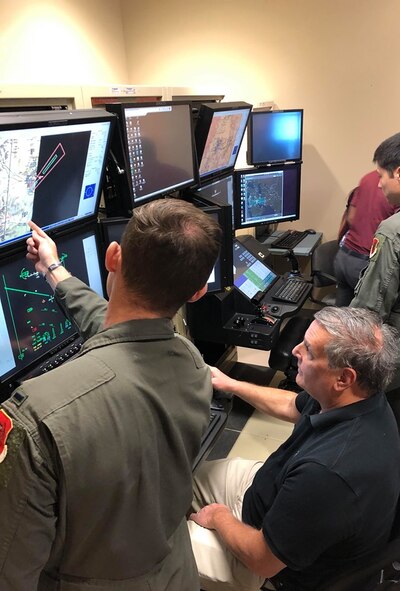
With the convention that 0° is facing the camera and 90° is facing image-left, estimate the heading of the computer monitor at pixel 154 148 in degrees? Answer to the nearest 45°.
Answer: approximately 315°

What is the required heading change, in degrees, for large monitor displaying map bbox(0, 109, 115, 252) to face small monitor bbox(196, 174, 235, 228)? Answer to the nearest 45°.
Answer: approximately 90° to its left

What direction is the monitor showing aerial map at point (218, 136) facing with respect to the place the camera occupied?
facing the viewer and to the right of the viewer

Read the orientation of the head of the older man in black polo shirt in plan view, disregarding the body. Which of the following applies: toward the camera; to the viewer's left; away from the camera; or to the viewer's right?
to the viewer's left

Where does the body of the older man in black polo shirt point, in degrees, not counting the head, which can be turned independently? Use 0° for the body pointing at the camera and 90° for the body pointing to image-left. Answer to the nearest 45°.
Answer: approximately 90°

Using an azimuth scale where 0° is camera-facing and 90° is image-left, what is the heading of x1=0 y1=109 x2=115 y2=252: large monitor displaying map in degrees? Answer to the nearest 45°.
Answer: approximately 315°

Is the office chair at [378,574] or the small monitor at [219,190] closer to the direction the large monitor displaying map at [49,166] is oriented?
the office chair

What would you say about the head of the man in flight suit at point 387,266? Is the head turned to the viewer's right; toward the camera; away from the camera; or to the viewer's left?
to the viewer's left

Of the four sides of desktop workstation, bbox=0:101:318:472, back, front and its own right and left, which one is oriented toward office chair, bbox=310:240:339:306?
left

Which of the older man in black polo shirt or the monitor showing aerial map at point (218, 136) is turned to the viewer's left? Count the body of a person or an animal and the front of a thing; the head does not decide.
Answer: the older man in black polo shirt

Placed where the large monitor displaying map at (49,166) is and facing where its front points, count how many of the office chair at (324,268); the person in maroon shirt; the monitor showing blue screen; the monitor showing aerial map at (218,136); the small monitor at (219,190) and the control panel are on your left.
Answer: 6

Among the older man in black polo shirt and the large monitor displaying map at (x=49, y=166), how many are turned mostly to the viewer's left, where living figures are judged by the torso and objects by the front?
1
